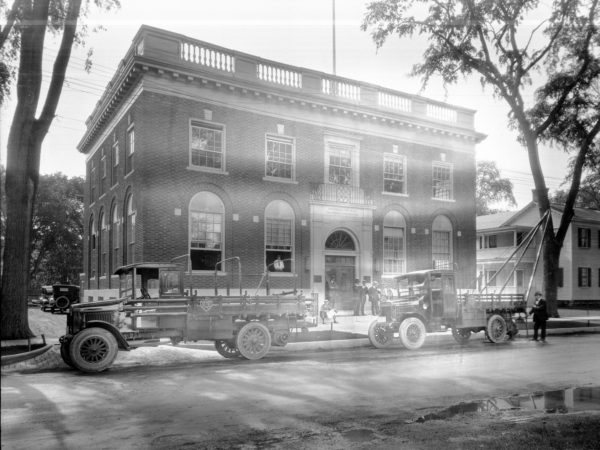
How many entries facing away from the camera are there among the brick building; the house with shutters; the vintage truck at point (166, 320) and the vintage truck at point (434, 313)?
0

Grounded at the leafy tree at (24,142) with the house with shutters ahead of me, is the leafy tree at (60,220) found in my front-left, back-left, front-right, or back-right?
front-left

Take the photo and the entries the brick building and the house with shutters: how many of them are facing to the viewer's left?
0

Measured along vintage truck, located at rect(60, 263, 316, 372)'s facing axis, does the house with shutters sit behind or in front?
behind

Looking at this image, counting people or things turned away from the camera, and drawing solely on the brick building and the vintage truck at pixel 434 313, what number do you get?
0

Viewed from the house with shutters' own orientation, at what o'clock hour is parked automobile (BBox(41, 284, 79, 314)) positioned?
The parked automobile is roughly at 3 o'clock from the house with shutters.

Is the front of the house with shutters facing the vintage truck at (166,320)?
no

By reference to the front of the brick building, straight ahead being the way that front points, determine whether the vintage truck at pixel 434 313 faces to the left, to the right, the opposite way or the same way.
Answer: to the right

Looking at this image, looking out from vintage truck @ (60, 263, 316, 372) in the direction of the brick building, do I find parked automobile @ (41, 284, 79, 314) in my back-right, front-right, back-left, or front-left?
front-left

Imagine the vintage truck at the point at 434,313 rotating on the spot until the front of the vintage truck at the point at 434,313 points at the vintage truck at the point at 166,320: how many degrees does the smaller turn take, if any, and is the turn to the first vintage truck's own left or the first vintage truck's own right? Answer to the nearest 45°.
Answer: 0° — it already faces it

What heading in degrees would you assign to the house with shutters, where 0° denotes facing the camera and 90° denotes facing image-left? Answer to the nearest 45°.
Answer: approximately 315°

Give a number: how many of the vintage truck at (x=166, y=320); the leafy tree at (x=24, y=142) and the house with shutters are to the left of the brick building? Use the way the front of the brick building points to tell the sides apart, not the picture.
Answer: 1

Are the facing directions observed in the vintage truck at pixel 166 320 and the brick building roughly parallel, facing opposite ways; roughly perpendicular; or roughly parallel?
roughly perpendicular

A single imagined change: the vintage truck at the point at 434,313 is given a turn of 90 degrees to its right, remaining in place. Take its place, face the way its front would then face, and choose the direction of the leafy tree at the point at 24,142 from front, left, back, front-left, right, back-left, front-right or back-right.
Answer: left

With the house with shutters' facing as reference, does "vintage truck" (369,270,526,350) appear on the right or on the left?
on its right

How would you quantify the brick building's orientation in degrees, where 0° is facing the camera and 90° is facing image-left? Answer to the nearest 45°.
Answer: approximately 315°

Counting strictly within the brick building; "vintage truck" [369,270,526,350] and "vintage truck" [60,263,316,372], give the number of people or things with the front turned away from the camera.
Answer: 0

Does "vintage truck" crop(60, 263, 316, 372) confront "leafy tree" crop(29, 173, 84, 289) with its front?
no

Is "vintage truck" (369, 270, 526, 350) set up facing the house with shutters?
no
